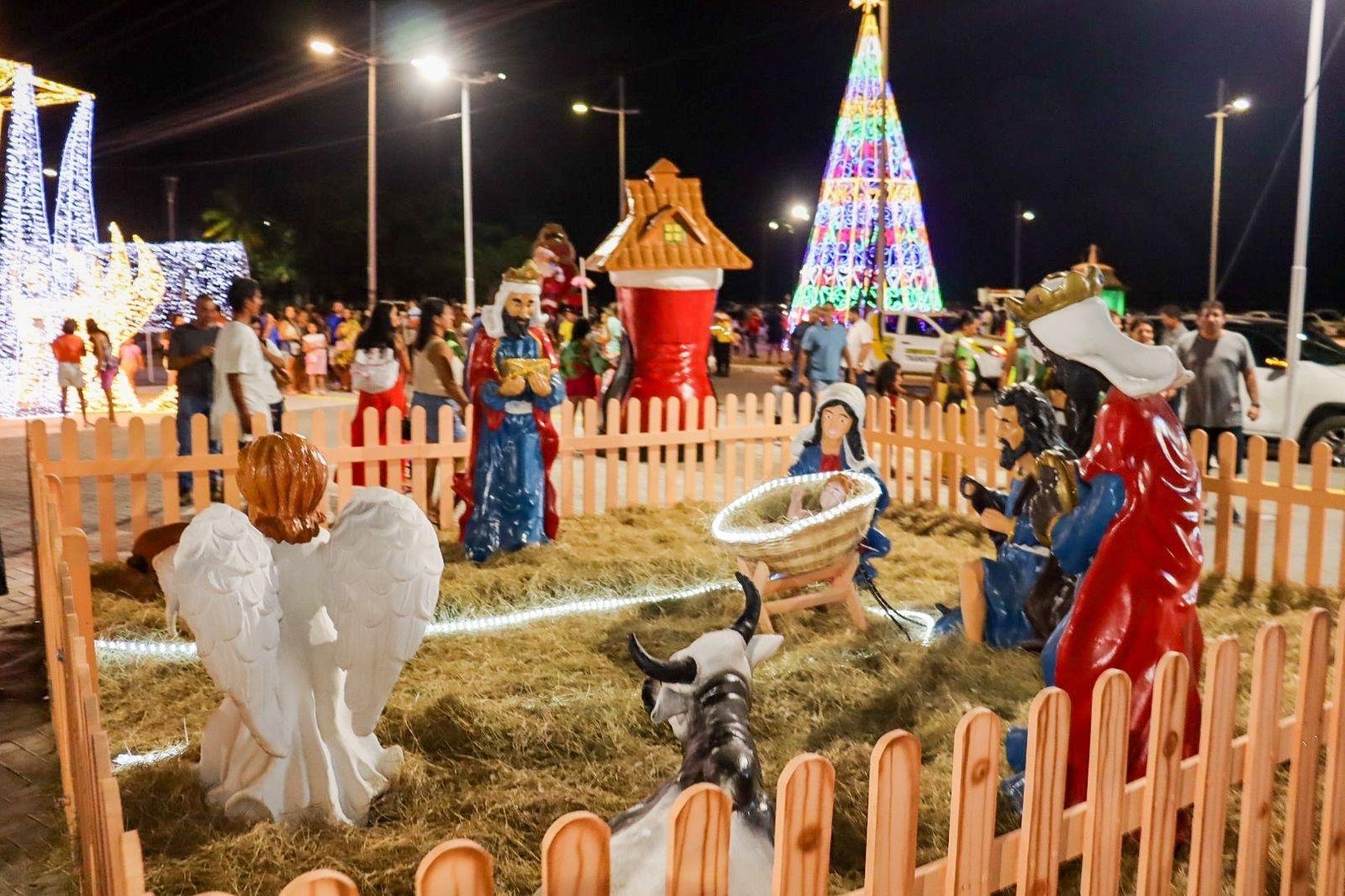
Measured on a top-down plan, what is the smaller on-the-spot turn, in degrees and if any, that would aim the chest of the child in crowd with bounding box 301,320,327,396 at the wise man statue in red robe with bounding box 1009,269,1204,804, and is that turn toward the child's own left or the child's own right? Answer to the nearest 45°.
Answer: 0° — they already face it

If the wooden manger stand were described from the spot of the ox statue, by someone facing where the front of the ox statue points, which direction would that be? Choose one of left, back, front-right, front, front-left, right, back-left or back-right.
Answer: front

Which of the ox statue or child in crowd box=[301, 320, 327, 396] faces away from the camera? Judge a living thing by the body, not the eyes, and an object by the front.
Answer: the ox statue

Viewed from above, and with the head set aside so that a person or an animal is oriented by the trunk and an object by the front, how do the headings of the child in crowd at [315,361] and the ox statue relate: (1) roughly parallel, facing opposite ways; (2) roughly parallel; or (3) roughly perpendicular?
roughly parallel, facing opposite ways

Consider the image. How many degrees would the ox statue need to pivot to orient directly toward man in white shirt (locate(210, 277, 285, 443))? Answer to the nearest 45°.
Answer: approximately 45° to its left

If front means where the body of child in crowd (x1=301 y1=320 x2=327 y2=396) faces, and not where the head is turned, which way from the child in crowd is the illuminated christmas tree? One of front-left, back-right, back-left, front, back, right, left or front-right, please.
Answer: left

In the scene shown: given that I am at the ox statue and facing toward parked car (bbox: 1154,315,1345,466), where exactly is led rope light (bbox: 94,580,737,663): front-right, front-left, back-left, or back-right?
front-left

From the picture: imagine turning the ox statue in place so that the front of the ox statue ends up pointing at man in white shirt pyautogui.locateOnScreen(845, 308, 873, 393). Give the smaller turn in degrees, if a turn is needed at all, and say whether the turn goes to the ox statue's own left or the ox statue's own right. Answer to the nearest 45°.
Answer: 0° — it already faces them

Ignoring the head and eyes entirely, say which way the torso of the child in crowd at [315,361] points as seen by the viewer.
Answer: toward the camera

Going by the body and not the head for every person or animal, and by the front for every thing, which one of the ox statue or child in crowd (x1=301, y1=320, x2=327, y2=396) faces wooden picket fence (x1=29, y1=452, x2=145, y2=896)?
the child in crowd

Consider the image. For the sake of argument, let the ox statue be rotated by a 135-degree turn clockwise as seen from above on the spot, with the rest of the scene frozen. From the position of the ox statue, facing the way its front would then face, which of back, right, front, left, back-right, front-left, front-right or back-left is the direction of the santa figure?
back-left

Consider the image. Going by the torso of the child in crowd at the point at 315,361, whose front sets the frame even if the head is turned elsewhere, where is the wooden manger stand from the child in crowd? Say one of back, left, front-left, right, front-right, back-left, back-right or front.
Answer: front

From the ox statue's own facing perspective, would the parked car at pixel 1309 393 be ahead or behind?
ahead

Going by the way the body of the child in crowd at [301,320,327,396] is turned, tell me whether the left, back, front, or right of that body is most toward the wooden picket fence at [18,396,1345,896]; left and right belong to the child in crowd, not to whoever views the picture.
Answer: front

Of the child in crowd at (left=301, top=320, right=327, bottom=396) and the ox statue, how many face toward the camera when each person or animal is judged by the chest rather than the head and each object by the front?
1

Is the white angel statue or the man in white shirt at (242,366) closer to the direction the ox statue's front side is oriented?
the man in white shirt

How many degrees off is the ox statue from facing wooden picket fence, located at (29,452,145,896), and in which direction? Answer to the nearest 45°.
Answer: approximately 90° to its left

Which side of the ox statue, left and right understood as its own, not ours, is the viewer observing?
back
